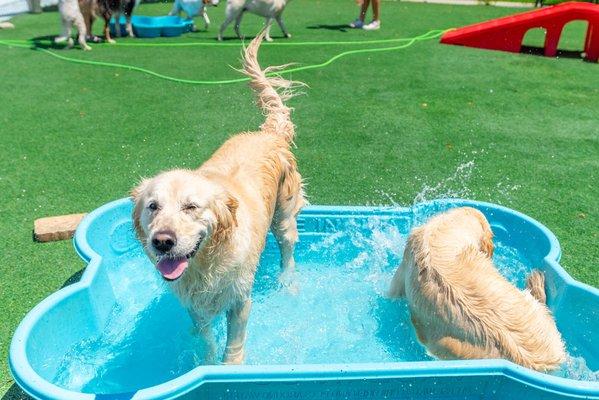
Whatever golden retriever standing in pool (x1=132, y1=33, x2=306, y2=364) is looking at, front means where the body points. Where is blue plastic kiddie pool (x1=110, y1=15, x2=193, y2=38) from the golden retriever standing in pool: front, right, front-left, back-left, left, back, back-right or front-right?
back-right

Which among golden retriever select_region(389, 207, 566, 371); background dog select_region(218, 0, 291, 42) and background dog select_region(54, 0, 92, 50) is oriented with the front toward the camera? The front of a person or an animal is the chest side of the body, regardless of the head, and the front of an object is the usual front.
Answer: background dog select_region(54, 0, 92, 50)

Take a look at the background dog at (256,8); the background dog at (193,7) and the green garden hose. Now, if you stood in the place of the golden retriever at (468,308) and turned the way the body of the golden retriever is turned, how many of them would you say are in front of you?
3

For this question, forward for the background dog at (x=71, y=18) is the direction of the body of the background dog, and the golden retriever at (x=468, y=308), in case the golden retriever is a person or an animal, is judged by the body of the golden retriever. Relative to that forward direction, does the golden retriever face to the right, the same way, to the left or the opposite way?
the opposite way

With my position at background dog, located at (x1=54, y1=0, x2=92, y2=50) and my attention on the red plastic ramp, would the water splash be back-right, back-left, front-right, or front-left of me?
front-right

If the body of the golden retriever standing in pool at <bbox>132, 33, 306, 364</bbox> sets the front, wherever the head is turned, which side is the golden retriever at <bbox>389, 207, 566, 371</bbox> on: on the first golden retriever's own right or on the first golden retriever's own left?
on the first golden retriever's own left

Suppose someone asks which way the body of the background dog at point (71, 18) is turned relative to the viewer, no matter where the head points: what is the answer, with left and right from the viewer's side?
facing the viewer

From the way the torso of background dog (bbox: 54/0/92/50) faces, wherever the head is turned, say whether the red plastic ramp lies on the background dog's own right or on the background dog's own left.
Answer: on the background dog's own left

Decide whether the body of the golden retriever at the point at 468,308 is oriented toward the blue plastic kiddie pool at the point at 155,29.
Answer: yes

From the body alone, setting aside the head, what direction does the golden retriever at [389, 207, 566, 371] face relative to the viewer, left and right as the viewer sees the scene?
facing away from the viewer and to the left of the viewer
